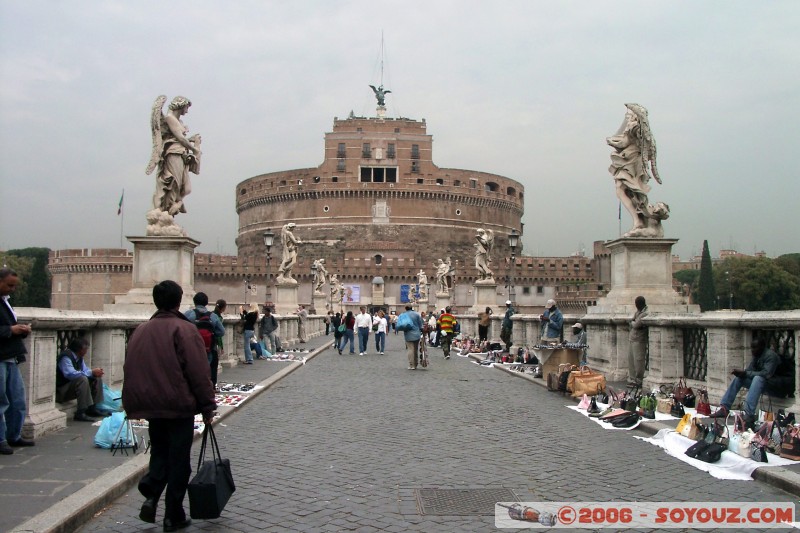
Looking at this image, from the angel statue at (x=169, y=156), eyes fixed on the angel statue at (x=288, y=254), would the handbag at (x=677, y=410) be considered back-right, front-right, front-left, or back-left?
back-right

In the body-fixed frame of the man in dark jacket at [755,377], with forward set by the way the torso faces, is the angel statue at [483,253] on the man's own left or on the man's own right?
on the man's own right

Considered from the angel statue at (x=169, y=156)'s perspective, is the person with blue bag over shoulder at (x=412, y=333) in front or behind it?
in front

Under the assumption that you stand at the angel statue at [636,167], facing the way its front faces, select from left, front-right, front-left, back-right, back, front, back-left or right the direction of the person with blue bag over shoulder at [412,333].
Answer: front-right

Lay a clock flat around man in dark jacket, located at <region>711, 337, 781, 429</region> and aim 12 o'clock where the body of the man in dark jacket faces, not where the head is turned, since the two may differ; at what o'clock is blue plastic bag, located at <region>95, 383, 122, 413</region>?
The blue plastic bag is roughly at 1 o'clock from the man in dark jacket.

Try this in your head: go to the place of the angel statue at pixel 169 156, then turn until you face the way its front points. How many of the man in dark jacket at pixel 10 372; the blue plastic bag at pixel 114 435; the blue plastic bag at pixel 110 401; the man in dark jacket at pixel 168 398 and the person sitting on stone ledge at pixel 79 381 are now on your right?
5

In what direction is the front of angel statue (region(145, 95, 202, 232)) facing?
to the viewer's right

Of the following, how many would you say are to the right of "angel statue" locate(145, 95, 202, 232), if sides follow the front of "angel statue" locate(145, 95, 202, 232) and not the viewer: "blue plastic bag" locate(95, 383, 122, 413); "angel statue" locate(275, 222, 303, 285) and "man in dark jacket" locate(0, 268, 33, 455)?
2

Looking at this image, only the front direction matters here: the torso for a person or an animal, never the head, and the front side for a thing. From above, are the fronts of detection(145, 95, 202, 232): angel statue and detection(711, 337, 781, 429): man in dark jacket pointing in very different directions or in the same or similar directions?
very different directions

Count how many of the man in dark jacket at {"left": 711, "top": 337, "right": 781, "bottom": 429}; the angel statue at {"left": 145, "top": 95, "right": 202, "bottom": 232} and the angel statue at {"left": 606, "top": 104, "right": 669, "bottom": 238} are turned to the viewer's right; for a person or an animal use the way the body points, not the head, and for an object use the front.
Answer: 1

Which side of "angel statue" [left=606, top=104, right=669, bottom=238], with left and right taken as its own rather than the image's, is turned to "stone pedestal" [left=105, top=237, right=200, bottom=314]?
front

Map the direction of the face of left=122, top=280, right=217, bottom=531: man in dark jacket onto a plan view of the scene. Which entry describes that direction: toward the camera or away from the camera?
away from the camera

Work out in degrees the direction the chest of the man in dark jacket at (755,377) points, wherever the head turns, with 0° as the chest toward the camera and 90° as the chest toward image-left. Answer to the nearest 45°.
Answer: approximately 45°

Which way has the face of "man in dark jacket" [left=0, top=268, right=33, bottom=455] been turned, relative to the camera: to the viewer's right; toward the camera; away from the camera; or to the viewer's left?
to the viewer's right

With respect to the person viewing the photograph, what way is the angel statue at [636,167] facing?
facing to the left of the viewer
